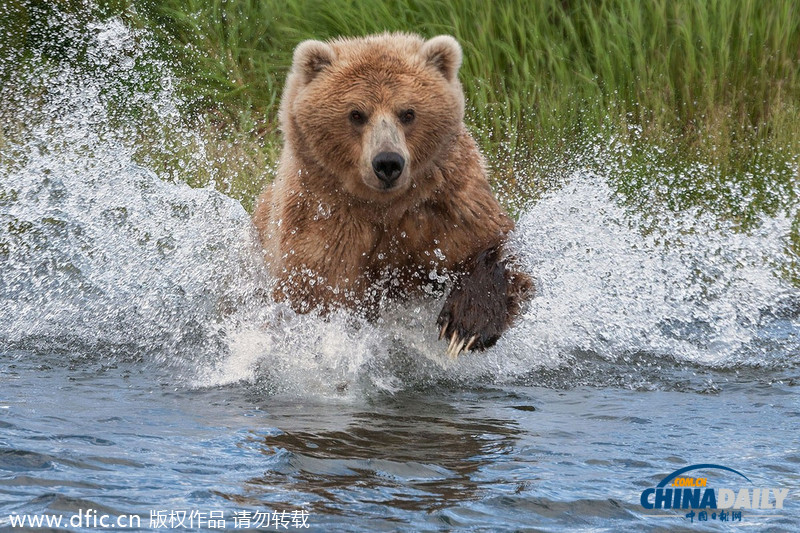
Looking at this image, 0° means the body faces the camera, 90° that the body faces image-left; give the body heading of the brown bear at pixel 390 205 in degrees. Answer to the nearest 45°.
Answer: approximately 0°
